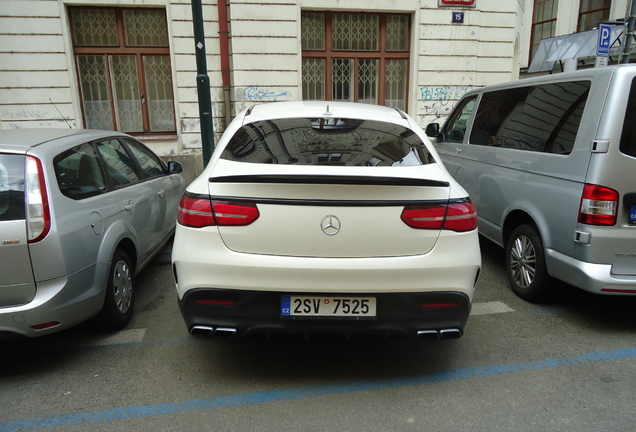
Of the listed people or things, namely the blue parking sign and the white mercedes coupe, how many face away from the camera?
1

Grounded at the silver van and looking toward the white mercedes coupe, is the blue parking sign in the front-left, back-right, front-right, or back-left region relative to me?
back-right

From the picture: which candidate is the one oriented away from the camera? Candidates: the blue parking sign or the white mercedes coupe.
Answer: the white mercedes coupe

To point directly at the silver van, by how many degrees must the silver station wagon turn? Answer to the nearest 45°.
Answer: approximately 45° to its right

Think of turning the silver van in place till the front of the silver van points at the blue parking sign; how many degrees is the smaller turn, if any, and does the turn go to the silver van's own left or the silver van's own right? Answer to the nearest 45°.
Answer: approximately 45° to the silver van's own right

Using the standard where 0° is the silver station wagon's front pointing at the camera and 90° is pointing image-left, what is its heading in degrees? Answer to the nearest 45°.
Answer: approximately 225°

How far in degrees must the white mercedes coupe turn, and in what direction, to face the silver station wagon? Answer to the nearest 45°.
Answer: approximately 90° to its left

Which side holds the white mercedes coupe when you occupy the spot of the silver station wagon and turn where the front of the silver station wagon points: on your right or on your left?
on your right

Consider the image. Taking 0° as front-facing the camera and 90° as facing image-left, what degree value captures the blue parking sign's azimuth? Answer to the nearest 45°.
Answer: approximately 0°

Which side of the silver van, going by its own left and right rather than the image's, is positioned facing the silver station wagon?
left

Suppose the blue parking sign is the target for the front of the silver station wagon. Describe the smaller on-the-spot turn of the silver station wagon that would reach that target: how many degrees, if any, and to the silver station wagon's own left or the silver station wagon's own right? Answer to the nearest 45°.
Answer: approximately 45° to the silver station wagon's own right

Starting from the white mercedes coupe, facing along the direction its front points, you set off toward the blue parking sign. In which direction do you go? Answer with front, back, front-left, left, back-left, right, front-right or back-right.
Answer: front-right

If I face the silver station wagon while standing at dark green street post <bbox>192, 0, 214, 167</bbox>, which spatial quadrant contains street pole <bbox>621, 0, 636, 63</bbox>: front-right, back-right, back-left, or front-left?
back-left

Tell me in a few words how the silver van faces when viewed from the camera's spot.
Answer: facing away from the viewer and to the left of the viewer

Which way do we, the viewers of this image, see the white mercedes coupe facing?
facing away from the viewer

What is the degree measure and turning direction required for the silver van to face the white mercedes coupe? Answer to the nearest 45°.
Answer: approximately 90° to its left
